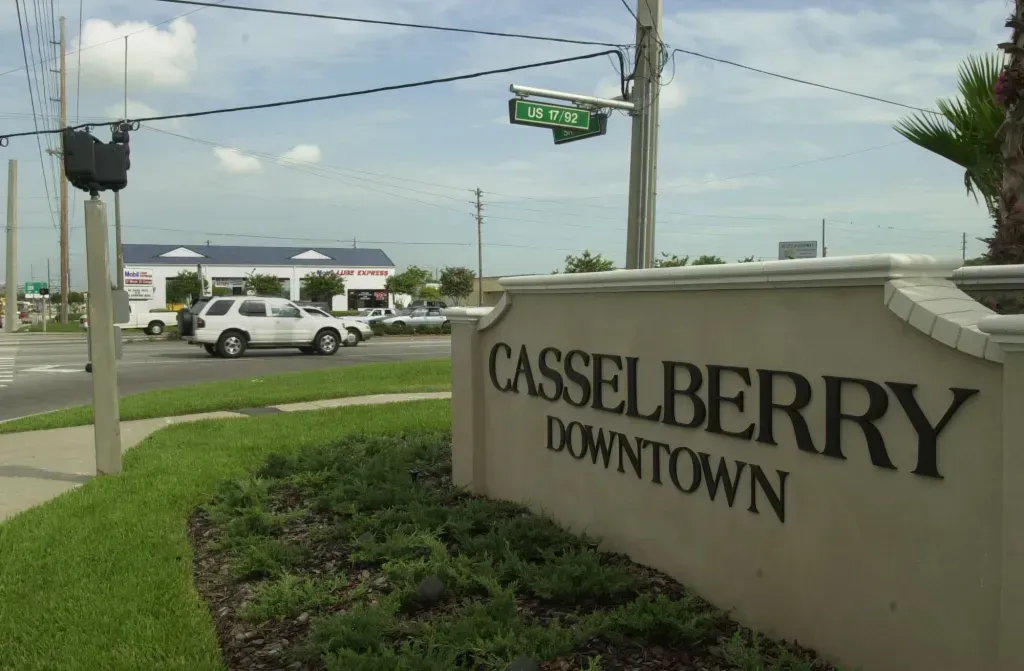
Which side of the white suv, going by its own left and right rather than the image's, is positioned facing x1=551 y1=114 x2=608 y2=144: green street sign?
right

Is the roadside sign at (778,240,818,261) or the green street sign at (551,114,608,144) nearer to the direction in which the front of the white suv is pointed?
the roadside sign

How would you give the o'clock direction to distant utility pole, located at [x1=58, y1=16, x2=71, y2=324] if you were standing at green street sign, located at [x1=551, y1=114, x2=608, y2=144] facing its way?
The distant utility pole is roughly at 3 o'clock from the green street sign.

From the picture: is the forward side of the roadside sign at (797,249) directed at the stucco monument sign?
yes

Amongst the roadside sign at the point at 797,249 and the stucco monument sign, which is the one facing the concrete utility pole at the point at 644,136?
the roadside sign

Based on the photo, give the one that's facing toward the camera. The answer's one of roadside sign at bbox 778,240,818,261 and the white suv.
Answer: the roadside sign

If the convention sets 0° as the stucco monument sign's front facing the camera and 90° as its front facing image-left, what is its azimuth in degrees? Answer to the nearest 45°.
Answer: approximately 45°

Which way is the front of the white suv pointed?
to the viewer's right

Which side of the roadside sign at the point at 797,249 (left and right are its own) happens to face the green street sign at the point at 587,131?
front

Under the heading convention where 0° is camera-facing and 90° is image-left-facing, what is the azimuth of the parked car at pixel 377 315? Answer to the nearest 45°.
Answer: approximately 45°

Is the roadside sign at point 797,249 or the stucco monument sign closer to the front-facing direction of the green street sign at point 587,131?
the stucco monument sign

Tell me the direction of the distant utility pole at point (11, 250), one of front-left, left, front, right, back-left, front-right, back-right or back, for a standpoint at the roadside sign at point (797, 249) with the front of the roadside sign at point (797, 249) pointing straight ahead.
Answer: right

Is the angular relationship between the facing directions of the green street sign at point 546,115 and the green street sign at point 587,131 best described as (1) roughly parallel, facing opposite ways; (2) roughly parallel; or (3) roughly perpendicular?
roughly perpendicular

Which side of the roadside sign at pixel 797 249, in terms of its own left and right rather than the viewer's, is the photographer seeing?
front

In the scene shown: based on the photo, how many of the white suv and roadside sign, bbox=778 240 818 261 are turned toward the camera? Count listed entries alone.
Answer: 1

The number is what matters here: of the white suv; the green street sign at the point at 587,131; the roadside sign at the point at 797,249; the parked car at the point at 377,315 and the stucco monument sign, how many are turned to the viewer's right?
1

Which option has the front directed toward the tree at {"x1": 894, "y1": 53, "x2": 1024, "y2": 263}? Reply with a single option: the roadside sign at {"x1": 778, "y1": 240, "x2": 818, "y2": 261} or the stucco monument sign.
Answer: the roadside sign
